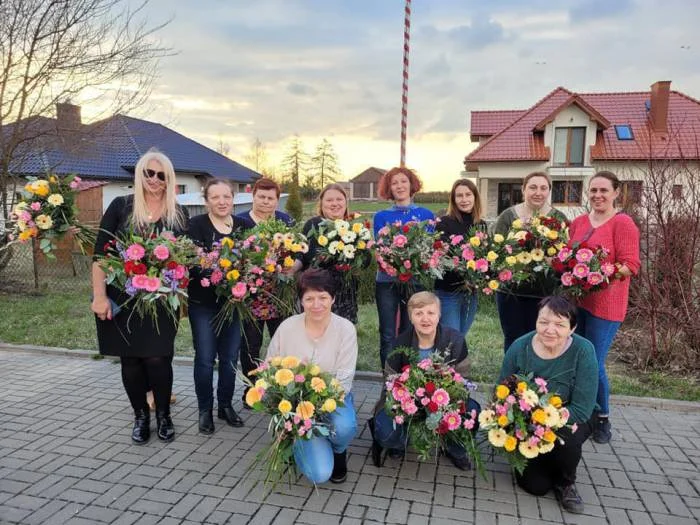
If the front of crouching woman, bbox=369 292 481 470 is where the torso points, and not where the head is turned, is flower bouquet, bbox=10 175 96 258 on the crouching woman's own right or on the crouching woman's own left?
on the crouching woman's own right

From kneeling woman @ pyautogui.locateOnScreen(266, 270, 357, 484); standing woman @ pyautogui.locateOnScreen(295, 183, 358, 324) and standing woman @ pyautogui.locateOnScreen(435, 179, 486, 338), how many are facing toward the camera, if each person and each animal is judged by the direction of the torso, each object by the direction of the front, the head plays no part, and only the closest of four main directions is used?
3

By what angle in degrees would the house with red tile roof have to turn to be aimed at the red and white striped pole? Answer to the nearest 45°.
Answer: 0° — it already faces it

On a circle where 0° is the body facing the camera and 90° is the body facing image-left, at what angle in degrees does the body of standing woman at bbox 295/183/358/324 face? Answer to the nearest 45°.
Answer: approximately 0°

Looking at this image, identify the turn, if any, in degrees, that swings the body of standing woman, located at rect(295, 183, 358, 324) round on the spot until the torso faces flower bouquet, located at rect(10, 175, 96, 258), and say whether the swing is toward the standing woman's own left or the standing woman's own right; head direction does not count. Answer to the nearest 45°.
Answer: approximately 90° to the standing woman's own right

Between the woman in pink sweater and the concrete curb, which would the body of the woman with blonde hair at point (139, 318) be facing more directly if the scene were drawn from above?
the woman in pink sweater

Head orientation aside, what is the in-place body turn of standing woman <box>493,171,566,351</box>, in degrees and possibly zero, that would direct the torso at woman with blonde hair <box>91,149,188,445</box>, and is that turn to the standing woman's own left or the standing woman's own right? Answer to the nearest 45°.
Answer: approximately 45° to the standing woman's own right

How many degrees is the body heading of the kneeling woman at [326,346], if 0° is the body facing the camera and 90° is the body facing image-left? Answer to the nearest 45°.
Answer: approximately 0°

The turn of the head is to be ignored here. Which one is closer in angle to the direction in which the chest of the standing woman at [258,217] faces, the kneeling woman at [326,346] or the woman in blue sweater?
the kneeling woman

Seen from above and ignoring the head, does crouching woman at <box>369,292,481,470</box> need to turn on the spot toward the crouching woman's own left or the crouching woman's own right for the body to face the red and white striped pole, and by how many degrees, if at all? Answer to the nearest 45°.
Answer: approximately 180°

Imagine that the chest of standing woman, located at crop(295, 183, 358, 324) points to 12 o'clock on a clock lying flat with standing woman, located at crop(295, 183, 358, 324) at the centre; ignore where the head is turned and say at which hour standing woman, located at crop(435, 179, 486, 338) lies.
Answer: standing woman, located at crop(435, 179, 486, 338) is roughly at 9 o'clock from standing woman, located at crop(295, 183, 358, 324).
